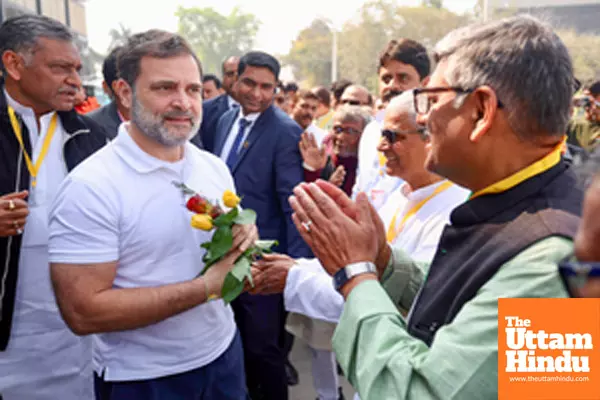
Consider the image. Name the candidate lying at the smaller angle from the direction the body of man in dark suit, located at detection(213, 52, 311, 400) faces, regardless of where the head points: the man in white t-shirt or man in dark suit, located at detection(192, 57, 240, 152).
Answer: the man in white t-shirt

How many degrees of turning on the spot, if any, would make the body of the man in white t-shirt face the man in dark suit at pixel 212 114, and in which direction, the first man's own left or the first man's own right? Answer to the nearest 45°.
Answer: approximately 135° to the first man's own left

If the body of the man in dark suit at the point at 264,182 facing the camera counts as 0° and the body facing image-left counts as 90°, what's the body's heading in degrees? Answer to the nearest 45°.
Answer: approximately 45°

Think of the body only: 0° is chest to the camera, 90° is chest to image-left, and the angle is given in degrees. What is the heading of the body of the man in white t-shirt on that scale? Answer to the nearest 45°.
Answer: approximately 315°

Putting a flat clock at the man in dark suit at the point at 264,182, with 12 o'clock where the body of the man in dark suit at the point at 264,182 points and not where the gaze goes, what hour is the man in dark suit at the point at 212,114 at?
the man in dark suit at the point at 212,114 is roughly at 4 o'clock from the man in dark suit at the point at 264,182.

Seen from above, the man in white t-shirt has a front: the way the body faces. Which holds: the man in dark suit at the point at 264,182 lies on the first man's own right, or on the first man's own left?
on the first man's own left

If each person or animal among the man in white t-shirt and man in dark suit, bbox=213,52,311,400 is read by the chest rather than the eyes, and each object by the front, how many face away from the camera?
0

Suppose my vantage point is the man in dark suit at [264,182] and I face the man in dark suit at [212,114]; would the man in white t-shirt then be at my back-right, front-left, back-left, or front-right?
back-left
